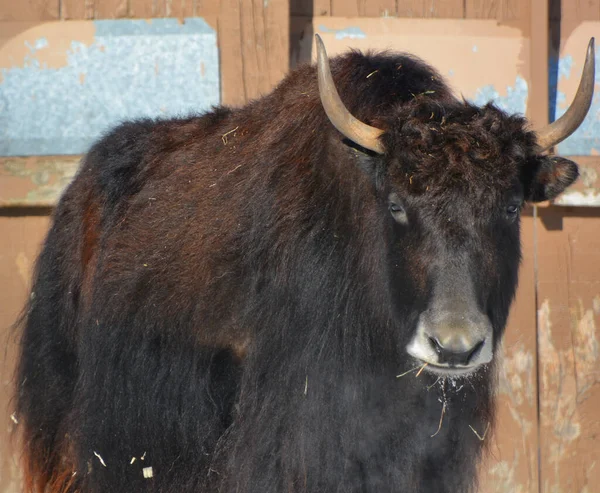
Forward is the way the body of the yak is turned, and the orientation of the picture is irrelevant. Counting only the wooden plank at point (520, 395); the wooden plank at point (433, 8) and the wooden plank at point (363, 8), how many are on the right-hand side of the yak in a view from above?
0

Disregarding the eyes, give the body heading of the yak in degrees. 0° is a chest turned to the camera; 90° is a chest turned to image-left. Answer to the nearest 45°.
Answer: approximately 315°

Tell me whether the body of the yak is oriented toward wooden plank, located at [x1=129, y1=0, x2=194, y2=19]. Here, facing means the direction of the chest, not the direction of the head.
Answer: no

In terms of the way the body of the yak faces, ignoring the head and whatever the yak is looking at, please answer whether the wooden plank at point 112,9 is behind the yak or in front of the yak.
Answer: behind

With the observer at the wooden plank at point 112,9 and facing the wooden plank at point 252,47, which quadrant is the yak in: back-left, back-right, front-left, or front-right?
front-right

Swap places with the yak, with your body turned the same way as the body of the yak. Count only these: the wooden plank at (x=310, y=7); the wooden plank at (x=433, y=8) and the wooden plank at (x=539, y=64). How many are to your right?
0

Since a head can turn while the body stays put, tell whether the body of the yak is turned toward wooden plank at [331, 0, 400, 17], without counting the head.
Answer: no

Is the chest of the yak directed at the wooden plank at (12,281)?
no

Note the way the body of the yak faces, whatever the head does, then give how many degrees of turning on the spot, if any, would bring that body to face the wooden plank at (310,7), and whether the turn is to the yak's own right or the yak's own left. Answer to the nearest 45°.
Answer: approximately 135° to the yak's own left

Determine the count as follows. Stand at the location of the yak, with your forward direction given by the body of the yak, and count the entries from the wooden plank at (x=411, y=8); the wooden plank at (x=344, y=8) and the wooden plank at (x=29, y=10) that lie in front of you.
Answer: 0

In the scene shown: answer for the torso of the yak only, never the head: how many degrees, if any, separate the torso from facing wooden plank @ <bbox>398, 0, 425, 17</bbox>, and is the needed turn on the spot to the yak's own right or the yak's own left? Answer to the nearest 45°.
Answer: approximately 135° to the yak's own left

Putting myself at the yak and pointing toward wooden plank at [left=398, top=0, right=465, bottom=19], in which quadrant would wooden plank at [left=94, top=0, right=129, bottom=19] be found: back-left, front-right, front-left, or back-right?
front-left

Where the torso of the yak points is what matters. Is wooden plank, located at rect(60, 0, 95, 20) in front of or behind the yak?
behind
